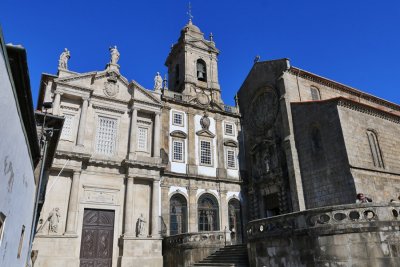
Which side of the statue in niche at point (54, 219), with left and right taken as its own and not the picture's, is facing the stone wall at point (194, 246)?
left

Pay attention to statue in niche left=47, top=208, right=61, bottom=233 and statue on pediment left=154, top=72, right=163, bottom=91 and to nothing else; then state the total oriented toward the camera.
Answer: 2

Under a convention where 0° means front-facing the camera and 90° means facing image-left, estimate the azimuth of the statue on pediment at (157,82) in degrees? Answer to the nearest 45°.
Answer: approximately 0°

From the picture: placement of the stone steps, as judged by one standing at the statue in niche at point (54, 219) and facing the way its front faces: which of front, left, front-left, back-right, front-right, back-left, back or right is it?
front-left

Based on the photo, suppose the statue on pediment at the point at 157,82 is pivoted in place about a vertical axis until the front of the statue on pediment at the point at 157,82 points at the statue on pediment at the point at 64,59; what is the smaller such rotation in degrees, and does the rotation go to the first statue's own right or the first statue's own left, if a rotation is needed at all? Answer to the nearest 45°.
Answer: approximately 90° to the first statue's own right
